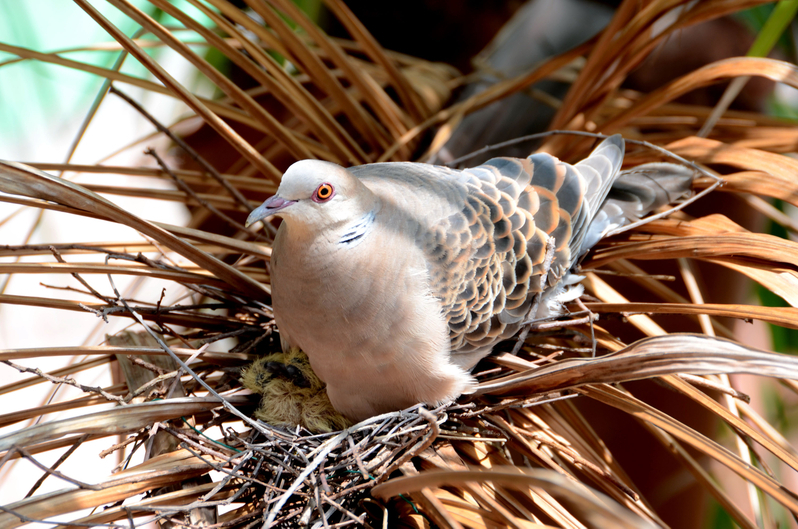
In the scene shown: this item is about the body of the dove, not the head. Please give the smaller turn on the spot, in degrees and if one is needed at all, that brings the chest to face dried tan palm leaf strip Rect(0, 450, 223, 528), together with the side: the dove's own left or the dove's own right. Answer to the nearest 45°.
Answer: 0° — it already faces it

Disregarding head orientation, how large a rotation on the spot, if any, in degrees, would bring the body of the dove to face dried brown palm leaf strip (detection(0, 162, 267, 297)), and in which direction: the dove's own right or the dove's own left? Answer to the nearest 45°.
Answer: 0° — it already faces it

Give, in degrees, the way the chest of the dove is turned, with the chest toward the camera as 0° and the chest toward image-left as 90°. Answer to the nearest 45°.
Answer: approximately 45°

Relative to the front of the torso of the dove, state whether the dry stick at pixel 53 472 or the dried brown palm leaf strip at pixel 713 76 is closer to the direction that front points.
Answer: the dry stick
